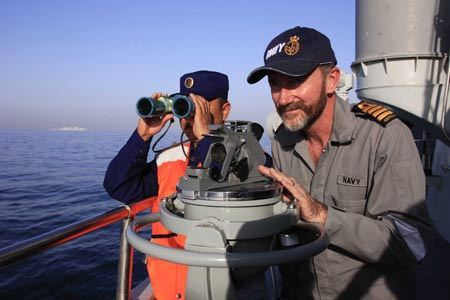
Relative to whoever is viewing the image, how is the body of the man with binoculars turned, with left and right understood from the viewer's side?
facing the viewer and to the left of the viewer

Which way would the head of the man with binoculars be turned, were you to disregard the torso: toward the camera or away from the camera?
toward the camera
